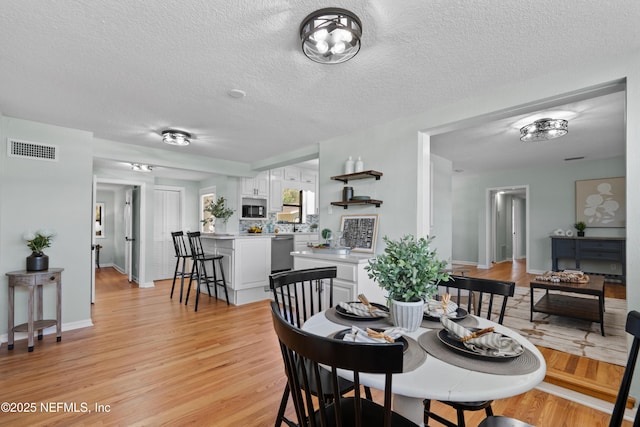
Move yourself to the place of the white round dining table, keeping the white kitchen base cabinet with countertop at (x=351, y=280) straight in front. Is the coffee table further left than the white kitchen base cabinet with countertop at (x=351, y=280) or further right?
right

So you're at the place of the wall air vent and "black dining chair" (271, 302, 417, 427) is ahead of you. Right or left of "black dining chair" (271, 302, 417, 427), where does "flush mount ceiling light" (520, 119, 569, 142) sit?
left

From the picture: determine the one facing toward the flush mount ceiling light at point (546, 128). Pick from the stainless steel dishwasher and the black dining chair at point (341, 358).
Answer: the black dining chair

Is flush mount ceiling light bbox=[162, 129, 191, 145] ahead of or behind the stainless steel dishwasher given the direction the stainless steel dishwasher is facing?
ahead

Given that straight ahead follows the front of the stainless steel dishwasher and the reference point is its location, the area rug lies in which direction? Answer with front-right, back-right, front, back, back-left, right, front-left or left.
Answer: left

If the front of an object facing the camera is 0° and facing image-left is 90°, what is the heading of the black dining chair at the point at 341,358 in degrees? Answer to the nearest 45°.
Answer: approximately 225°

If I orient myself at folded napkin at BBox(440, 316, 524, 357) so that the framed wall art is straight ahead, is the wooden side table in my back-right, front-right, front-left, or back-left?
back-left

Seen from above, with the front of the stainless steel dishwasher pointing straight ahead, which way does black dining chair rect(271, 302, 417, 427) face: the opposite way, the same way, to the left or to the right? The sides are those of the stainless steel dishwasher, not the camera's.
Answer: the opposite way

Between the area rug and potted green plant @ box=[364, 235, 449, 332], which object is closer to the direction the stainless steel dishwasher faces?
the potted green plant

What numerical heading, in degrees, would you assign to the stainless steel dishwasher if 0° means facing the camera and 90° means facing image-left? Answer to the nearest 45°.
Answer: approximately 45°

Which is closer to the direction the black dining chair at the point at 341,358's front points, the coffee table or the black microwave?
the coffee table

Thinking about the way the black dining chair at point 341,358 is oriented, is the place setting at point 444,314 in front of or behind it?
in front

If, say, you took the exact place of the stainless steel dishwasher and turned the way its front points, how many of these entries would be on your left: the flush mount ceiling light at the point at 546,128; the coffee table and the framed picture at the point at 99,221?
2

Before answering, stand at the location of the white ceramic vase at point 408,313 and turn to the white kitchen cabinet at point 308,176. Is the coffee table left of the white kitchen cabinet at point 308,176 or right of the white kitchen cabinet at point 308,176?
right

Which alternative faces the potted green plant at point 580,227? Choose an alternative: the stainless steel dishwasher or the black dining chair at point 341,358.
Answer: the black dining chair

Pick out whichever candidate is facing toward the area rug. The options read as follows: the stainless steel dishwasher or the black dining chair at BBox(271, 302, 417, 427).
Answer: the black dining chair

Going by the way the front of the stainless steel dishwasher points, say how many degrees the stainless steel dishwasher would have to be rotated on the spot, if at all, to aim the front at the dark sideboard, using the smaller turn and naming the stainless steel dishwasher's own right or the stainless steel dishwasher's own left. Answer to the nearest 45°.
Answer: approximately 135° to the stainless steel dishwasher's own left
